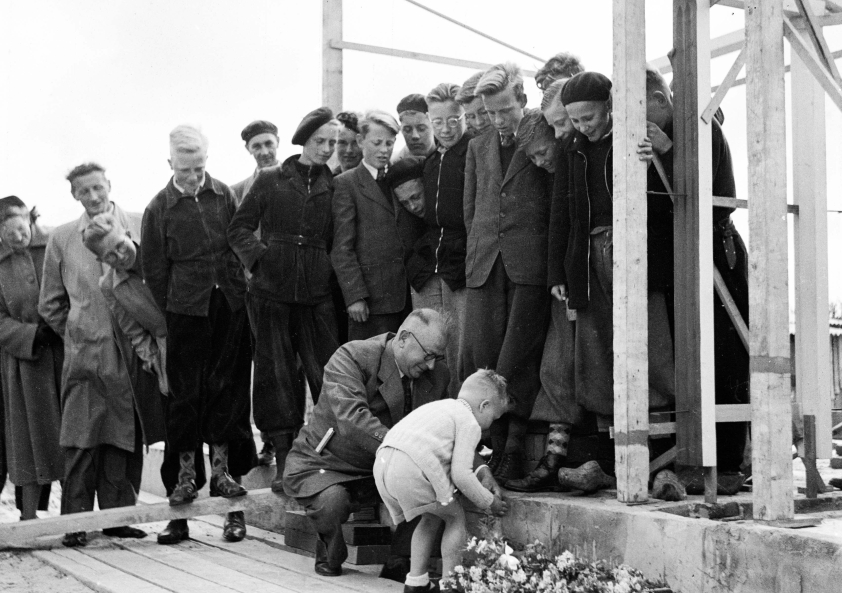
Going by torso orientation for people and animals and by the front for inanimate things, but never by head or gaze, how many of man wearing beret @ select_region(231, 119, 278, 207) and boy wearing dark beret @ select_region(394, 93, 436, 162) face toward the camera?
2

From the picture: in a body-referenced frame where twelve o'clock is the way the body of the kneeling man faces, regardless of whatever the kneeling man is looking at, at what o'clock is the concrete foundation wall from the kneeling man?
The concrete foundation wall is roughly at 12 o'clock from the kneeling man.

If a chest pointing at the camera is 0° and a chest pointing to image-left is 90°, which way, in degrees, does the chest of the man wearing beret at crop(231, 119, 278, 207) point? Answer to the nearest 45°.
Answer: approximately 0°

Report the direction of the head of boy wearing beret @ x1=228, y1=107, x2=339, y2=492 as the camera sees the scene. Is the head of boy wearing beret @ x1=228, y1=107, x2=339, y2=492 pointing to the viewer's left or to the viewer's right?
to the viewer's right

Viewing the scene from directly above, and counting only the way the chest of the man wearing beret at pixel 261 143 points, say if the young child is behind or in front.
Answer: in front

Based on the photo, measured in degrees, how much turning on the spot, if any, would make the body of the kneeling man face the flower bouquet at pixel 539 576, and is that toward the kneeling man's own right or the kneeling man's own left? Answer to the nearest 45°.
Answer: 0° — they already face it
